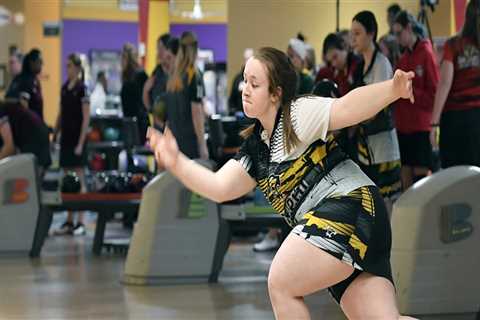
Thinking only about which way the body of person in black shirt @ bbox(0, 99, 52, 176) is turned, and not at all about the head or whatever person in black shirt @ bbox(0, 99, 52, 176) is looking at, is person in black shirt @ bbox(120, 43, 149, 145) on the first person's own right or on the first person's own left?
on the first person's own right

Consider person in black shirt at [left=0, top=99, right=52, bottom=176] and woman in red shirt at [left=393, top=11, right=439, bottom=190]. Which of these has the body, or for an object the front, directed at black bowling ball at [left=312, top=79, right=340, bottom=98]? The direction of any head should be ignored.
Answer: the woman in red shirt

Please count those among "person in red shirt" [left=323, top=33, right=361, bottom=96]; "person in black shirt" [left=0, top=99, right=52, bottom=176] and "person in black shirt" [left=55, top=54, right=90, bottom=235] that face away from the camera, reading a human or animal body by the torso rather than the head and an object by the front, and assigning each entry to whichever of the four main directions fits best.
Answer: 0

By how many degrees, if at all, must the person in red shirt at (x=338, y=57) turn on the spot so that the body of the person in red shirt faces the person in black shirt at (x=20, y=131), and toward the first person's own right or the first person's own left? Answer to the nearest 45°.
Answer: approximately 90° to the first person's own right

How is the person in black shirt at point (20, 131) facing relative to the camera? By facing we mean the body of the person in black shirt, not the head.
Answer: to the viewer's left

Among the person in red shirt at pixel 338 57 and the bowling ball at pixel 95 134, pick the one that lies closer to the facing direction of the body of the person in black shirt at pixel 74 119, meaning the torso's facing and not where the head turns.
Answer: the person in red shirt

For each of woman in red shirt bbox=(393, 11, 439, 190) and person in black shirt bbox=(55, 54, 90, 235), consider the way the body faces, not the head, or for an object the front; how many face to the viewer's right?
0

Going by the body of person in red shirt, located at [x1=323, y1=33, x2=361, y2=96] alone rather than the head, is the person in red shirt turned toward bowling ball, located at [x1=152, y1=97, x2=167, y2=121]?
no

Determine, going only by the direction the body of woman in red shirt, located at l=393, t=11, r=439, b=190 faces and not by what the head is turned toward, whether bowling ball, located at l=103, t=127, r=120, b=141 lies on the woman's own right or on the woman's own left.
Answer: on the woman's own right

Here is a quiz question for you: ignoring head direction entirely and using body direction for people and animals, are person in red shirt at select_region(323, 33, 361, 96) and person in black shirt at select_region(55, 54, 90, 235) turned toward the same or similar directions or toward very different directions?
same or similar directions

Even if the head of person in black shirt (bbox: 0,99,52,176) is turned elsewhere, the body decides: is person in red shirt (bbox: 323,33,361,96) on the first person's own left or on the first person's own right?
on the first person's own left

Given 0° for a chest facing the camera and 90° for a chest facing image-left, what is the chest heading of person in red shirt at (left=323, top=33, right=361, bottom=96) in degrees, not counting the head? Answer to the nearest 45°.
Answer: approximately 45°
